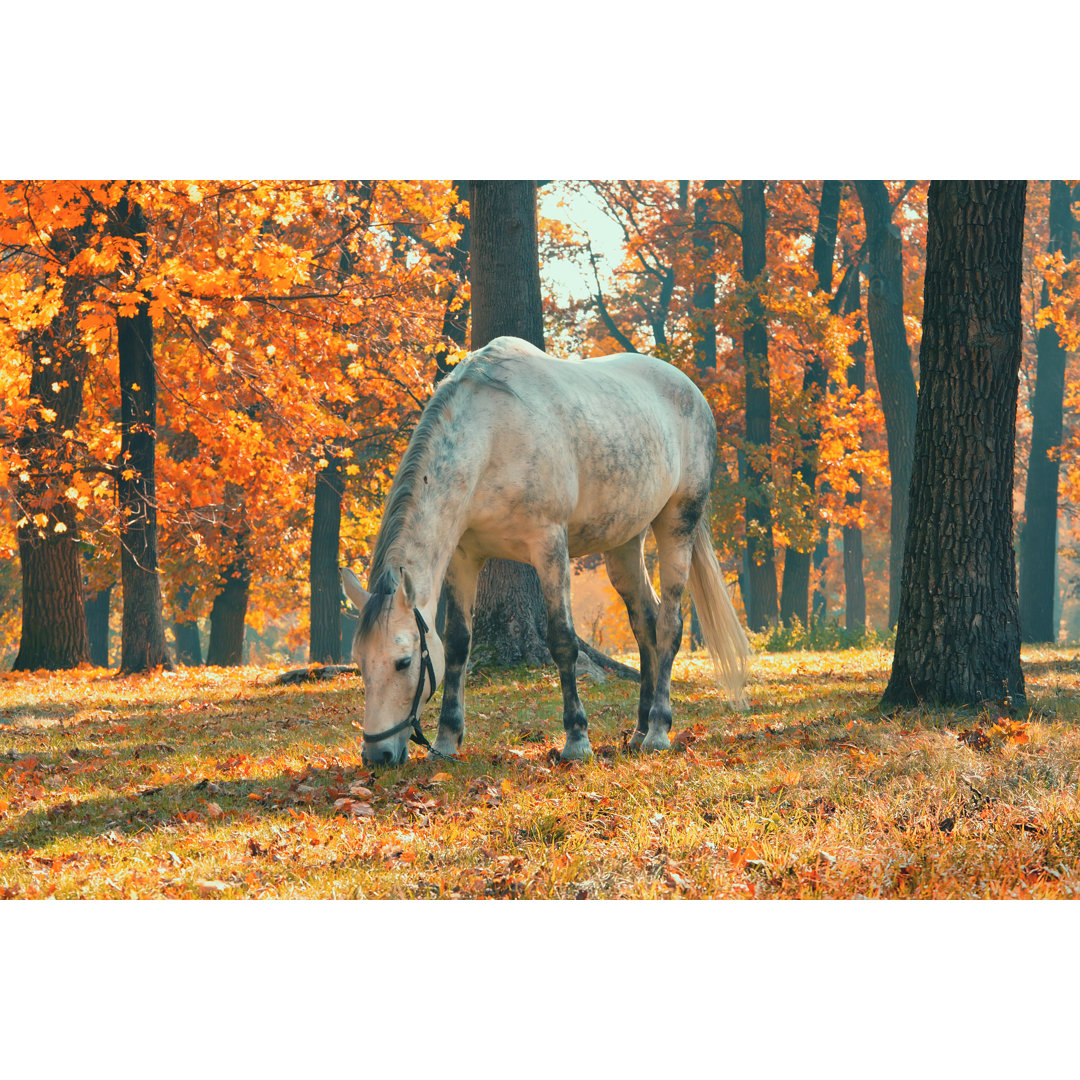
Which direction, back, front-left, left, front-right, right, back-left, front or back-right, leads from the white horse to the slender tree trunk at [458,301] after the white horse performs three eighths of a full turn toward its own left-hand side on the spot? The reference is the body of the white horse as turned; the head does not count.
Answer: left

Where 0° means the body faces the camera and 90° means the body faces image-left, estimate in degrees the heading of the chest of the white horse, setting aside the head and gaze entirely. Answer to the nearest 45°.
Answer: approximately 45°

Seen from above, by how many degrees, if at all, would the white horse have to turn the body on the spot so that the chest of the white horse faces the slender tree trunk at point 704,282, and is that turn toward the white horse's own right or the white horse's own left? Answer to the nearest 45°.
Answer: approximately 135° to the white horse's own right

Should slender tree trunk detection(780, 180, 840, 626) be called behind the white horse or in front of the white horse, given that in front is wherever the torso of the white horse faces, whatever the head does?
behind

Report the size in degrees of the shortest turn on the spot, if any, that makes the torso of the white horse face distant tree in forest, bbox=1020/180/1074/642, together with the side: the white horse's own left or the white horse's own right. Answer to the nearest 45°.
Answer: approximately 180°

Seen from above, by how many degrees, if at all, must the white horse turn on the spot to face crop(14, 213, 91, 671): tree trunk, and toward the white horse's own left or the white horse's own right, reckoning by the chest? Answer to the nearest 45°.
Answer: approximately 90° to the white horse's own right

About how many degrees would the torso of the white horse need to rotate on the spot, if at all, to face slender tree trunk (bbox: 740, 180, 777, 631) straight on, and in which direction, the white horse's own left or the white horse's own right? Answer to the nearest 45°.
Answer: approximately 135° to the white horse's own right

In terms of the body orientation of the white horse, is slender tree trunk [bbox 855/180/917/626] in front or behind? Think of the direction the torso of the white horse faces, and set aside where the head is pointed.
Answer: behind
